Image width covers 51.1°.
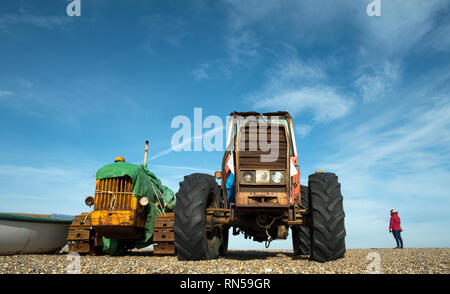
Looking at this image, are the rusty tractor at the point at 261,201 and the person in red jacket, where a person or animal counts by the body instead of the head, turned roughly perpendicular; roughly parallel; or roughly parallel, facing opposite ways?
roughly perpendicular

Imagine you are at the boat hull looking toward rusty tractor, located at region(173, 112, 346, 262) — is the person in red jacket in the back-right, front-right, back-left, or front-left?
front-left

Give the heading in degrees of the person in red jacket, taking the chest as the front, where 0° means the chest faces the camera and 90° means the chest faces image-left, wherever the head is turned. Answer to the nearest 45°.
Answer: approximately 90°

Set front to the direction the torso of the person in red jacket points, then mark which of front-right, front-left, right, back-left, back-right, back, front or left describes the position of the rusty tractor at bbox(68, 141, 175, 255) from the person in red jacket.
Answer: front-left

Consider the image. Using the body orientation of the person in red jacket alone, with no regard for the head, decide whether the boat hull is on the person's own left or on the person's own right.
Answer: on the person's own left

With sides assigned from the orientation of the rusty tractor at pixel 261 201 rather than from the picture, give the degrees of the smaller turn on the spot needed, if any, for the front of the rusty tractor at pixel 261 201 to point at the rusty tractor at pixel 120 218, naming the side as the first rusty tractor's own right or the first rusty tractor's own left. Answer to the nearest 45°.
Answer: approximately 135° to the first rusty tractor's own right

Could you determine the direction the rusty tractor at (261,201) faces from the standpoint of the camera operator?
facing the viewer
